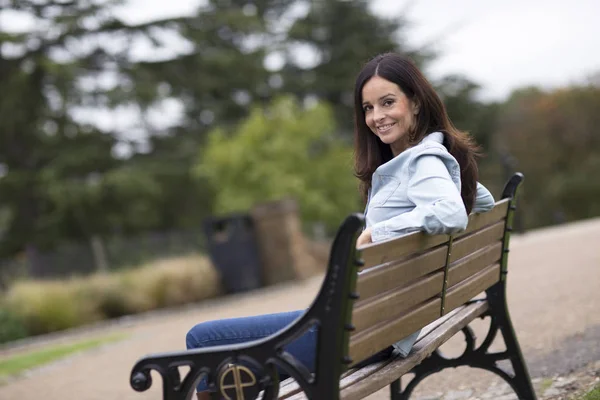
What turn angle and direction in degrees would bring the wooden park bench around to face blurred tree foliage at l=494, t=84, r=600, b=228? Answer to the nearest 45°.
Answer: approximately 45° to its right

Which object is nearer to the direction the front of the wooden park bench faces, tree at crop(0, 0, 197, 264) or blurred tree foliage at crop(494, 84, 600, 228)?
the tree

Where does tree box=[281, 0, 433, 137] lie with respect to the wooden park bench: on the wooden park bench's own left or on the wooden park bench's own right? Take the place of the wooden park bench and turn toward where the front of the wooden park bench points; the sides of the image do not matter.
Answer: on the wooden park bench's own right

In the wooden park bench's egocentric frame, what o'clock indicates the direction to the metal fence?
The metal fence is roughly at 1 o'clock from the wooden park bench.

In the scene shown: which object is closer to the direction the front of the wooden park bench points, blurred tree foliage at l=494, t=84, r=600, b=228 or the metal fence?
the metal fence

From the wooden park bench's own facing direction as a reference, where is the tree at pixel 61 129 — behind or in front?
in front

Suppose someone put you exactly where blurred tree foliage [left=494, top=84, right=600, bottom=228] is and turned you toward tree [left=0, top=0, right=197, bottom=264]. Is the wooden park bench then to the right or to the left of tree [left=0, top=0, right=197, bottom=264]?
left

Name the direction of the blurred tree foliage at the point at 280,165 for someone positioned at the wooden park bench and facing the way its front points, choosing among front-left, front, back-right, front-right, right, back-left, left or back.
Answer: front-right

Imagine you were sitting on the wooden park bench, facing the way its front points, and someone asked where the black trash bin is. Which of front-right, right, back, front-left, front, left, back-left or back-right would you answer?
front-right

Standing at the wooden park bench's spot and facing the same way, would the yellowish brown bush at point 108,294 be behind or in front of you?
in front

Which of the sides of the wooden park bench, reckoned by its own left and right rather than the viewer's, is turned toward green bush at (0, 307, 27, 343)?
front

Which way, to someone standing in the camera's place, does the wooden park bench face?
facing away from the viewer and to the left of the viewer
